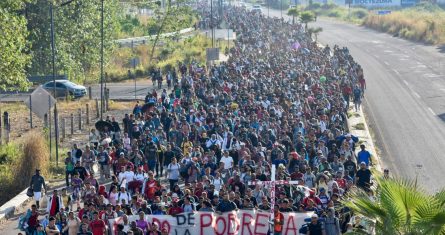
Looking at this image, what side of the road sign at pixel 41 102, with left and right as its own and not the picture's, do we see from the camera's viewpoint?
back

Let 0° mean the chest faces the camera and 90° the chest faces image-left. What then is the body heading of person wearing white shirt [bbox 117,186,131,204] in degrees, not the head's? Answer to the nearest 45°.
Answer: approximately 0°

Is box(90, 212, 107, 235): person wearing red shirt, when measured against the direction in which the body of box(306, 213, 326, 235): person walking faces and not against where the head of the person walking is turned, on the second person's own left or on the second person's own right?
on the second person's own right

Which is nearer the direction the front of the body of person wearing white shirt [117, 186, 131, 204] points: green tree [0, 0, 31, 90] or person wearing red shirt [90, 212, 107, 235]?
the person wearing red shirt

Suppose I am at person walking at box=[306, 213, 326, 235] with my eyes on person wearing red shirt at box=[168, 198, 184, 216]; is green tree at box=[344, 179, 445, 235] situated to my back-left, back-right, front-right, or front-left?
back-left

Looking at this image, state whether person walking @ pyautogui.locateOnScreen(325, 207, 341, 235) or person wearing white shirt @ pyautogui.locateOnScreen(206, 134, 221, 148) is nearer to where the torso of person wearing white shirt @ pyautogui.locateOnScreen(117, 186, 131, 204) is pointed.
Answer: the person walking

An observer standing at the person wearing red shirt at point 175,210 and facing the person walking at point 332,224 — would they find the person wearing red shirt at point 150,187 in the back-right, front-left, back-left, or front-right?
back-left

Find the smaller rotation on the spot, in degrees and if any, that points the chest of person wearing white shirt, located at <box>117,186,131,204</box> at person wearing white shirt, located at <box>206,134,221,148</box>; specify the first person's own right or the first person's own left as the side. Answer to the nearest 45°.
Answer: approximately 135° to the first person's own left
